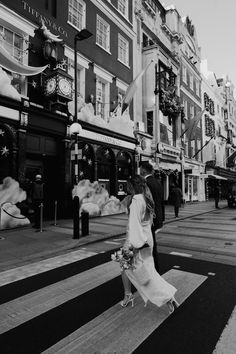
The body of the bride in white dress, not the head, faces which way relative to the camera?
to the viewer's left

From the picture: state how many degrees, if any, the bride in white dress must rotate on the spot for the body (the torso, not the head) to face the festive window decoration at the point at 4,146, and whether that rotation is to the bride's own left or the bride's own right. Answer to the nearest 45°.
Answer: approximately 45° to the bride's own right

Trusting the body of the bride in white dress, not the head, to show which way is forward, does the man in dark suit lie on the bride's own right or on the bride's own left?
on the bride's own right

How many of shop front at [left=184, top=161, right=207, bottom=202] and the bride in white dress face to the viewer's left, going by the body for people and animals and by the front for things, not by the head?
1
